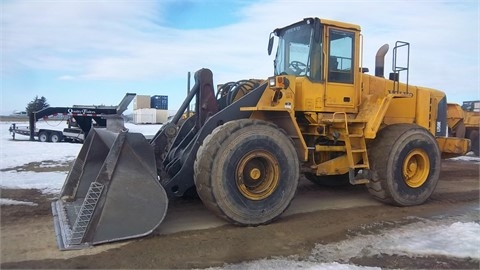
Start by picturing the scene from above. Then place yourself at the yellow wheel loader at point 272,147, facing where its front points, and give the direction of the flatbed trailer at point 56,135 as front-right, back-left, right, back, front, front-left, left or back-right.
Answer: right

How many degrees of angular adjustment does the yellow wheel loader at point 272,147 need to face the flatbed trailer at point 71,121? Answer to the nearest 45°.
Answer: approximately 90° to its right
